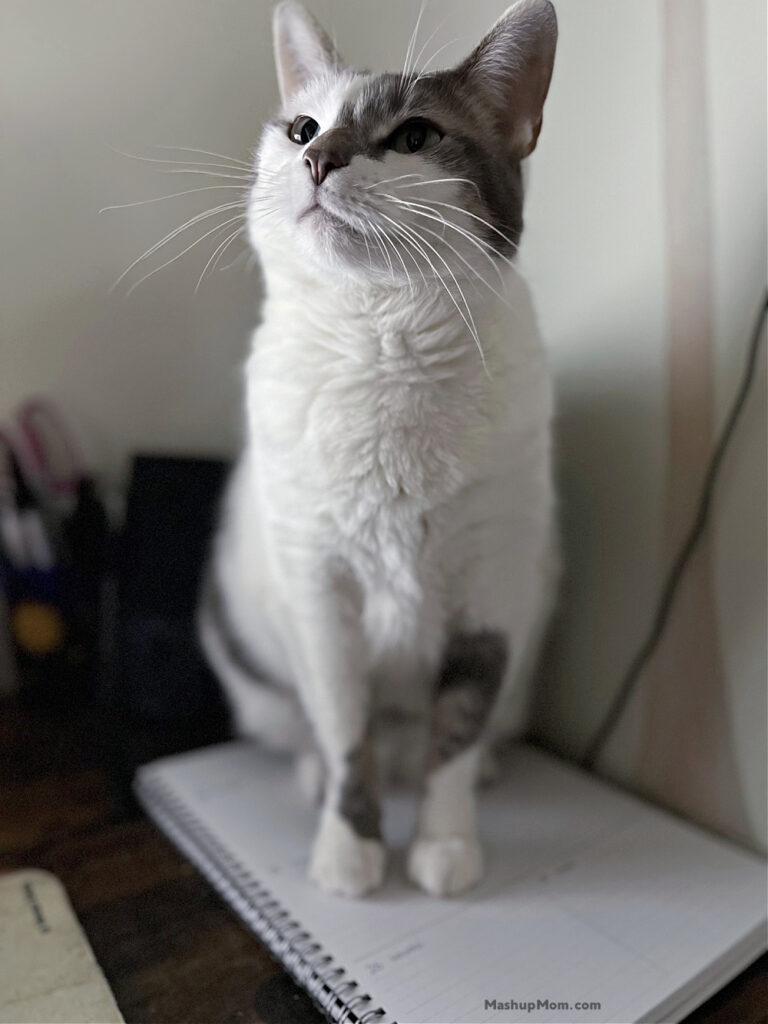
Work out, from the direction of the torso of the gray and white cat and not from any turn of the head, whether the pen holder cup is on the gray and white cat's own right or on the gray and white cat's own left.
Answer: on the gray and white cat's own right

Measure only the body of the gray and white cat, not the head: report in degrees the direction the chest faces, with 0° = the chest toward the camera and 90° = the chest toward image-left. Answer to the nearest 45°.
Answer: approximately 0°

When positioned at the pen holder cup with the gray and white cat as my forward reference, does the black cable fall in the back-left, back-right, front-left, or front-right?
front-left

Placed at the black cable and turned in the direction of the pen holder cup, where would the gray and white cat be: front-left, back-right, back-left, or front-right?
front-left
